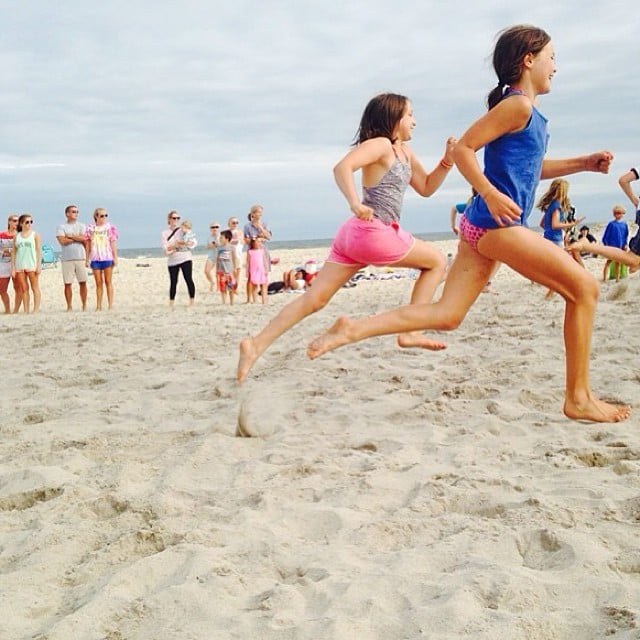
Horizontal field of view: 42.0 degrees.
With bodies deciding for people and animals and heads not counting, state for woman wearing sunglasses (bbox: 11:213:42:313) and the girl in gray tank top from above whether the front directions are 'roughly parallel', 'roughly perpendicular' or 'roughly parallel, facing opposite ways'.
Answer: roughly perpendicular

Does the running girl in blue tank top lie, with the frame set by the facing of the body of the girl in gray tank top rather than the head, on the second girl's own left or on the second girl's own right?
on the second girl's own right

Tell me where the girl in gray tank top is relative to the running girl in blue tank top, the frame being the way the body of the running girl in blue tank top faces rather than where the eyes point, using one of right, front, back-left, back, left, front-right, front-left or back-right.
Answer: back-left

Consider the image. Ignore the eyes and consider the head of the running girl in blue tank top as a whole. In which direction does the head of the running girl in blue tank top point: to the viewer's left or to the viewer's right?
to the viewer's right

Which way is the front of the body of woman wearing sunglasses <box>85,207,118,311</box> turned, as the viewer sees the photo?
toward the camera

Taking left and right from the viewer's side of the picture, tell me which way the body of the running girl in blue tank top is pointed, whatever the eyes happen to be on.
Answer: facing to the right of the viewer

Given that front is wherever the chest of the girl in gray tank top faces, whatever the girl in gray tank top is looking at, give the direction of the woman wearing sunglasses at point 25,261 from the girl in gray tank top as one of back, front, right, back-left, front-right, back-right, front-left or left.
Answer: back-left

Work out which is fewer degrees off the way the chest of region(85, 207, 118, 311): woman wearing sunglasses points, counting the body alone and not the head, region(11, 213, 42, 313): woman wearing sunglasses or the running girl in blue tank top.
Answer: the running girl in blue tank top

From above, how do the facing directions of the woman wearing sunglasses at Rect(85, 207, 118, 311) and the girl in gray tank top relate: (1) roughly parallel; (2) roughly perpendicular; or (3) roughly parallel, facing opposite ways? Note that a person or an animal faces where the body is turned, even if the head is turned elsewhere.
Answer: roughly perpendicular

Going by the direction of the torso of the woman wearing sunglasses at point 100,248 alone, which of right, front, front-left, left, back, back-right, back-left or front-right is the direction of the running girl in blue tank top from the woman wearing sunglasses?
front

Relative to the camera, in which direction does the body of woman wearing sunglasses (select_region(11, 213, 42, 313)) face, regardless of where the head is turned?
toward the camera

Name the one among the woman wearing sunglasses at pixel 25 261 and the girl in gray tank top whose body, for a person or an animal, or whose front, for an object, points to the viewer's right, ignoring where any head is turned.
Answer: the girl in gray tank top

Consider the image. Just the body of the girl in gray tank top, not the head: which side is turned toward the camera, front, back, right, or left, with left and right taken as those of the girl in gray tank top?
right

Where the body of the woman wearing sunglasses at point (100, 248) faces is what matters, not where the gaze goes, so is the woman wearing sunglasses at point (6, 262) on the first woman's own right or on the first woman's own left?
on the first woman's own right

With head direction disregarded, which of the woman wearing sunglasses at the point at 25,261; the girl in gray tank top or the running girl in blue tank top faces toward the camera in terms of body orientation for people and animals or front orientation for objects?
the woman wearing sunglasses

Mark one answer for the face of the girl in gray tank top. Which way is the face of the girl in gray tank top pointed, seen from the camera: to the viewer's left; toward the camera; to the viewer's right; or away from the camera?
to the viewer's right
